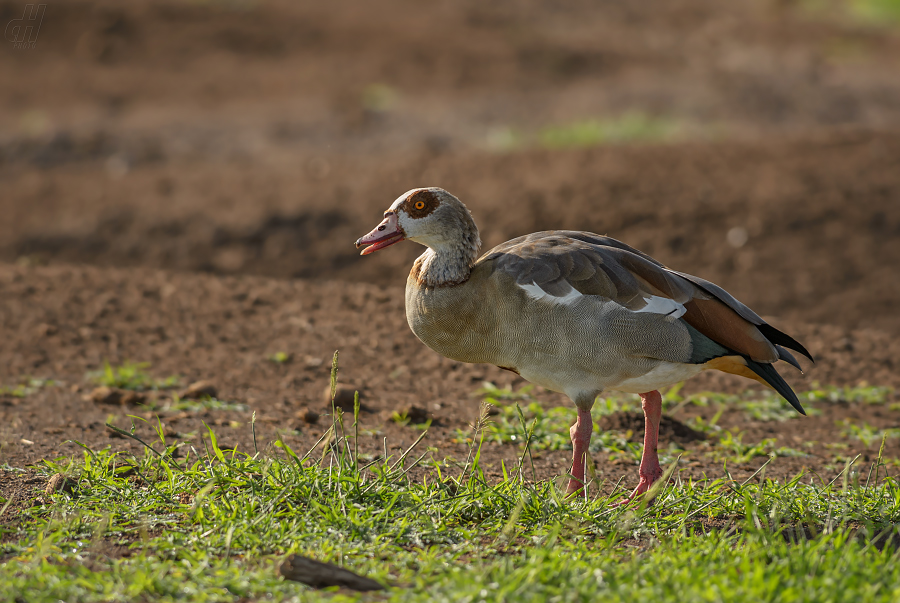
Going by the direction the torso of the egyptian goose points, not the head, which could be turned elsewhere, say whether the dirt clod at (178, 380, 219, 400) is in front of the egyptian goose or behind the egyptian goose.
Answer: in front

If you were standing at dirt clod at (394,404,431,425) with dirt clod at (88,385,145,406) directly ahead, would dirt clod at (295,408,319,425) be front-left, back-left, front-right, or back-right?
front-left

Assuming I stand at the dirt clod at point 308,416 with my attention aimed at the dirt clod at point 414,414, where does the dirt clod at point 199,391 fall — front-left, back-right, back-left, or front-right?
back-left

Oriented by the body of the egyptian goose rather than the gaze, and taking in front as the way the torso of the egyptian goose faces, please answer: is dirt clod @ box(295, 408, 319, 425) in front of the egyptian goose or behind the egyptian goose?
in front

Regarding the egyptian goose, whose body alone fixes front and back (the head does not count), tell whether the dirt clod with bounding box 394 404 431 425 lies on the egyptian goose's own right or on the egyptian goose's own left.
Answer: on the egyptian goose's own right

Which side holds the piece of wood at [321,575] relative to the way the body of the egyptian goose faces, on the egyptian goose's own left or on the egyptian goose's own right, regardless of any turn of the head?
on the egyptian goose's own left

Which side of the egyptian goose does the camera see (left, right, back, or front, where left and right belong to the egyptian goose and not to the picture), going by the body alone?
left

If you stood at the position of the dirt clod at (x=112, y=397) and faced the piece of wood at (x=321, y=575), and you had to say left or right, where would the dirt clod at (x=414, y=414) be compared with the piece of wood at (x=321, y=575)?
left
